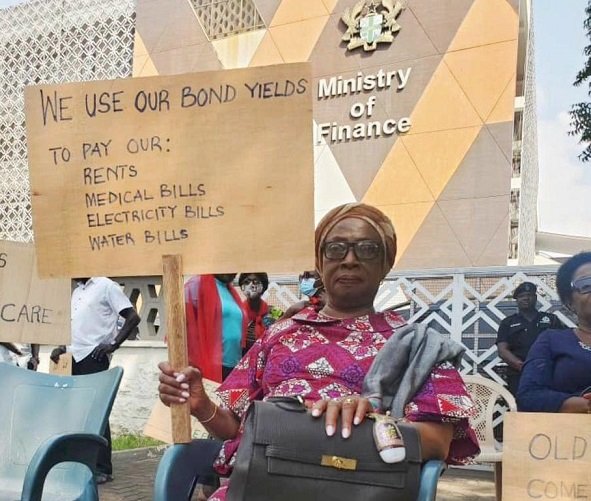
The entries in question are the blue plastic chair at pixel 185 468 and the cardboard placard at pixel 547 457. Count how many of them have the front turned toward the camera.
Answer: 2

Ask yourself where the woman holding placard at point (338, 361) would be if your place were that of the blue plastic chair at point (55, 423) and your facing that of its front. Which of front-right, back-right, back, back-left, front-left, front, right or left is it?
left

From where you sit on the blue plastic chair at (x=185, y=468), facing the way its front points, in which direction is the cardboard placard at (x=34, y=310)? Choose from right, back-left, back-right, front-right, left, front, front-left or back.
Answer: back-right

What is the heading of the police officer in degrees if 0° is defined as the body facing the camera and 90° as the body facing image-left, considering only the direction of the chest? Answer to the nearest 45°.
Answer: approximately 0°

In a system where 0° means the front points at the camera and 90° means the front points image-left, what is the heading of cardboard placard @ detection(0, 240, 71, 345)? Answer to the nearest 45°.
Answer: approximately 0°

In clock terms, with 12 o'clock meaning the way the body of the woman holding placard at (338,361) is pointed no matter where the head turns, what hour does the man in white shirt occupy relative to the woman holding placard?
The man in white shirt is roughly at 5 o'clock from the woman holding placard.

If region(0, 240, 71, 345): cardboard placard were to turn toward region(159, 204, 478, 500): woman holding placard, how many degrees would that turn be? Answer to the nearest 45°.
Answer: approximately 45° to its left

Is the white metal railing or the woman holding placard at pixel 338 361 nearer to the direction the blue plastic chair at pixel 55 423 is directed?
the woman holding placard
